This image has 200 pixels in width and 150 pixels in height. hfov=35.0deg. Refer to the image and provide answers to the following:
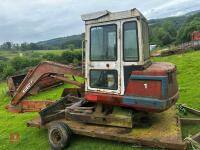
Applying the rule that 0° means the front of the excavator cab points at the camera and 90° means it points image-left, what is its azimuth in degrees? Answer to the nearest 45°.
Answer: approximately 90°

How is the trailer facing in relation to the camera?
to the viewer's right
